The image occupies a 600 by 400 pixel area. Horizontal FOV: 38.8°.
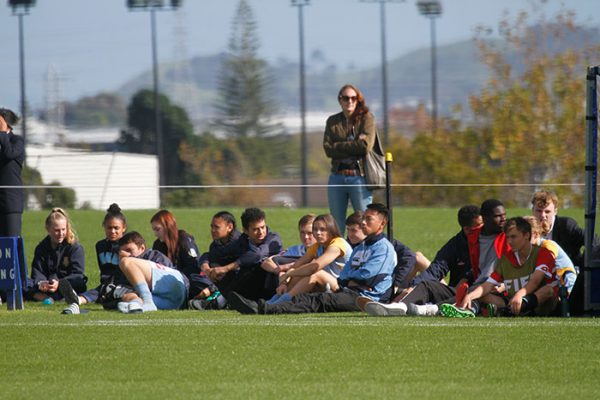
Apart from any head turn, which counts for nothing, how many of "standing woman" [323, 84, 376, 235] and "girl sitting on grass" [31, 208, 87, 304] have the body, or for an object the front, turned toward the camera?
2

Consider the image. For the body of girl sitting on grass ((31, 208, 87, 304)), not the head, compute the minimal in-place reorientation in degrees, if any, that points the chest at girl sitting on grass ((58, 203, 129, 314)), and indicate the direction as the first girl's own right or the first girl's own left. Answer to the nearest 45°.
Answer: approximately 45° to the first girl's own left

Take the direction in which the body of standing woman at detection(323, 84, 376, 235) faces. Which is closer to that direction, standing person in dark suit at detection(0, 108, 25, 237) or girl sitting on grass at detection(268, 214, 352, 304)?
the girl sitting on grass

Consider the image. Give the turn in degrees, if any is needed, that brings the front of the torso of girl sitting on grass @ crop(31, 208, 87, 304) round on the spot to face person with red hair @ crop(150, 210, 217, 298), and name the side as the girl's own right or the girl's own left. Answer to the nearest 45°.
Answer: approximately 45° to the girl's own left

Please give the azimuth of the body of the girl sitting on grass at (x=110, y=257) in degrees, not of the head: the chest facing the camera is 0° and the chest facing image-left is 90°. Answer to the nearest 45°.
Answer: approximately 45°

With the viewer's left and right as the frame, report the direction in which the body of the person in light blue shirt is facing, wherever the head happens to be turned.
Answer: facing to the left of the viewer

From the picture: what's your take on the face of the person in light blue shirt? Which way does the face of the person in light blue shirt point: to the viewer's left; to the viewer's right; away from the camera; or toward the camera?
to the viewer's left
